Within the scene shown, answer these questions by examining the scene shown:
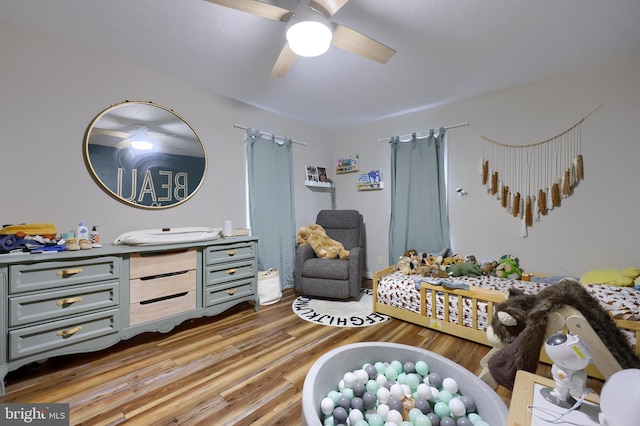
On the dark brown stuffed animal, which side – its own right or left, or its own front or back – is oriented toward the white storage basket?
front

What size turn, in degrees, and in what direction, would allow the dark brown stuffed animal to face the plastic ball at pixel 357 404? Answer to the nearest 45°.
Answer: approximately 45° to its left

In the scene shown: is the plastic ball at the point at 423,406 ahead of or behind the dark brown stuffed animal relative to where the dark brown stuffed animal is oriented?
ahead

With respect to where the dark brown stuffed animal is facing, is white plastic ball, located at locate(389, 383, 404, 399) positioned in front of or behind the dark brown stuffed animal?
in front

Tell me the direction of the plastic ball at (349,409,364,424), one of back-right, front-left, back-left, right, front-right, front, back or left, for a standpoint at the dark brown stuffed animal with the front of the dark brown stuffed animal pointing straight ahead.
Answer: front-left

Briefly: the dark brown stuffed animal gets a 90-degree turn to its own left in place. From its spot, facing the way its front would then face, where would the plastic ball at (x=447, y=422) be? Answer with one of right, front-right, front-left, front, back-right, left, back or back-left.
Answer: front-right

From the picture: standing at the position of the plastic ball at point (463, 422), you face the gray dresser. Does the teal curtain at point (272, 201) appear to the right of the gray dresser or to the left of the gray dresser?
right

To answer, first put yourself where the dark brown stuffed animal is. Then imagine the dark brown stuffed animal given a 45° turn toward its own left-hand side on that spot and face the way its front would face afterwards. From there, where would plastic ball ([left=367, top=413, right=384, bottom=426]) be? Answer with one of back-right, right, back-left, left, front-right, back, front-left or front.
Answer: front

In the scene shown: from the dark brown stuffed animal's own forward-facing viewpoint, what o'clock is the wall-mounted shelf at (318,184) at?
The wall-mounted shelf is roughly at 1 o'clock from the dark brown stuffed animal.

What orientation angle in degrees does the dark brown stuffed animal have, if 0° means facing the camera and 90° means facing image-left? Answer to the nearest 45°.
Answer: approximately 90°

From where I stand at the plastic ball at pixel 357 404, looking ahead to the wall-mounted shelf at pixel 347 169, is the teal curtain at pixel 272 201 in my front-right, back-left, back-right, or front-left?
front-left

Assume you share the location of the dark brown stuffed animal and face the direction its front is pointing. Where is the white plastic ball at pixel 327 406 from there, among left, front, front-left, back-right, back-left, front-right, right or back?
front-left

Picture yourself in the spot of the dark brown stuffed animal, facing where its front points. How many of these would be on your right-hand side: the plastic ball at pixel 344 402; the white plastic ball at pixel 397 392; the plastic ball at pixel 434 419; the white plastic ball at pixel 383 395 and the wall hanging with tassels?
1

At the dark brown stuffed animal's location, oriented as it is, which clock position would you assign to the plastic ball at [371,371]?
The plastic ball is roughly at 11 o'clock from the dark brown stuffed animal.

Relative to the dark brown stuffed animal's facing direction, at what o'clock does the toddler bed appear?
The toddler bed is roughly at 2 o'clock from the dark brown stuffed animal.
